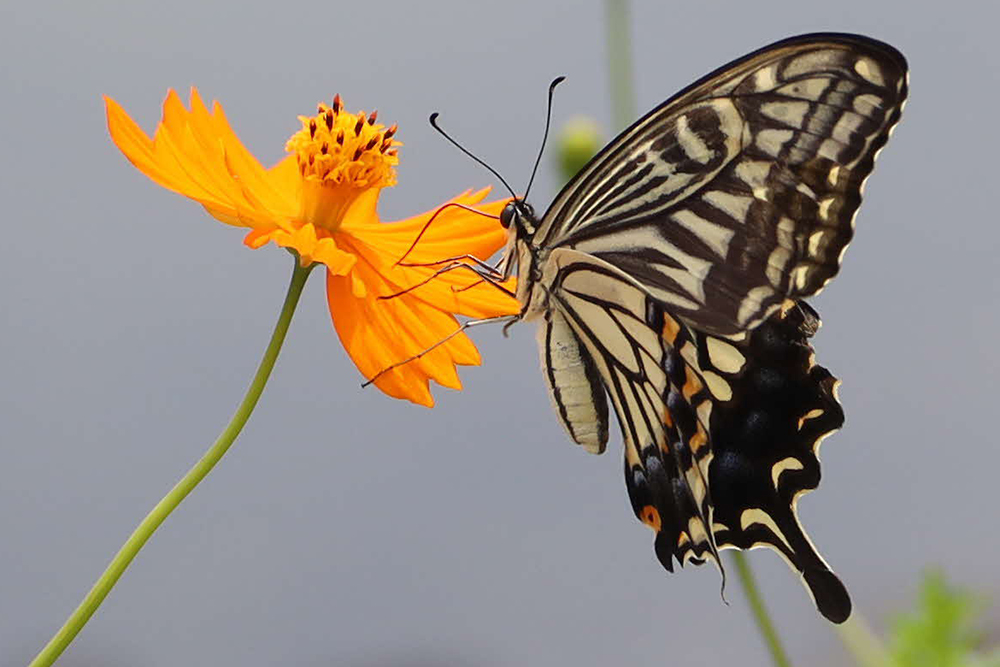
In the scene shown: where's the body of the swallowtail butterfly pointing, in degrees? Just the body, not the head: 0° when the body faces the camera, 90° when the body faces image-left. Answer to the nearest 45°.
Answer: approximately 90°
